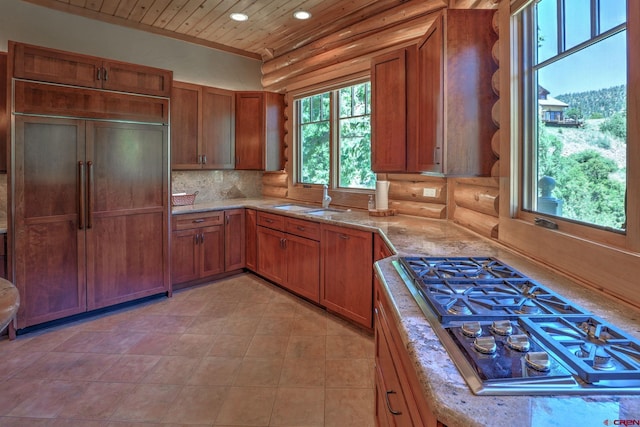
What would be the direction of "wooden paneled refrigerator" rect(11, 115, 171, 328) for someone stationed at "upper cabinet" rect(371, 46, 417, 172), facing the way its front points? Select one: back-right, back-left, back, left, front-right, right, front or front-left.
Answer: front-right

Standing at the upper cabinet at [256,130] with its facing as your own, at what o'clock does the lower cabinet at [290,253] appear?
The lower cabinet is roughly at 10 o'clock from the upper cabinet.

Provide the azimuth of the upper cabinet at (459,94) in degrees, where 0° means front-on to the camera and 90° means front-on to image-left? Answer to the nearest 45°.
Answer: approximately 45°

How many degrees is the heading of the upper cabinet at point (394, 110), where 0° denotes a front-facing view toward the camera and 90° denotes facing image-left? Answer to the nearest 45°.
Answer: approximately 45°

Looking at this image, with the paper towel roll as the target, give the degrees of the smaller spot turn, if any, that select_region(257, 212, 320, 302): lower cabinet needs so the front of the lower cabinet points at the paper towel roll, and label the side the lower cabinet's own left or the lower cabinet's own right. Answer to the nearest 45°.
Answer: approximately 90° to the lower cabinet's own left

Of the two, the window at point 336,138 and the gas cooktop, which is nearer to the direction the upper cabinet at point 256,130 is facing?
the gas cooktop
